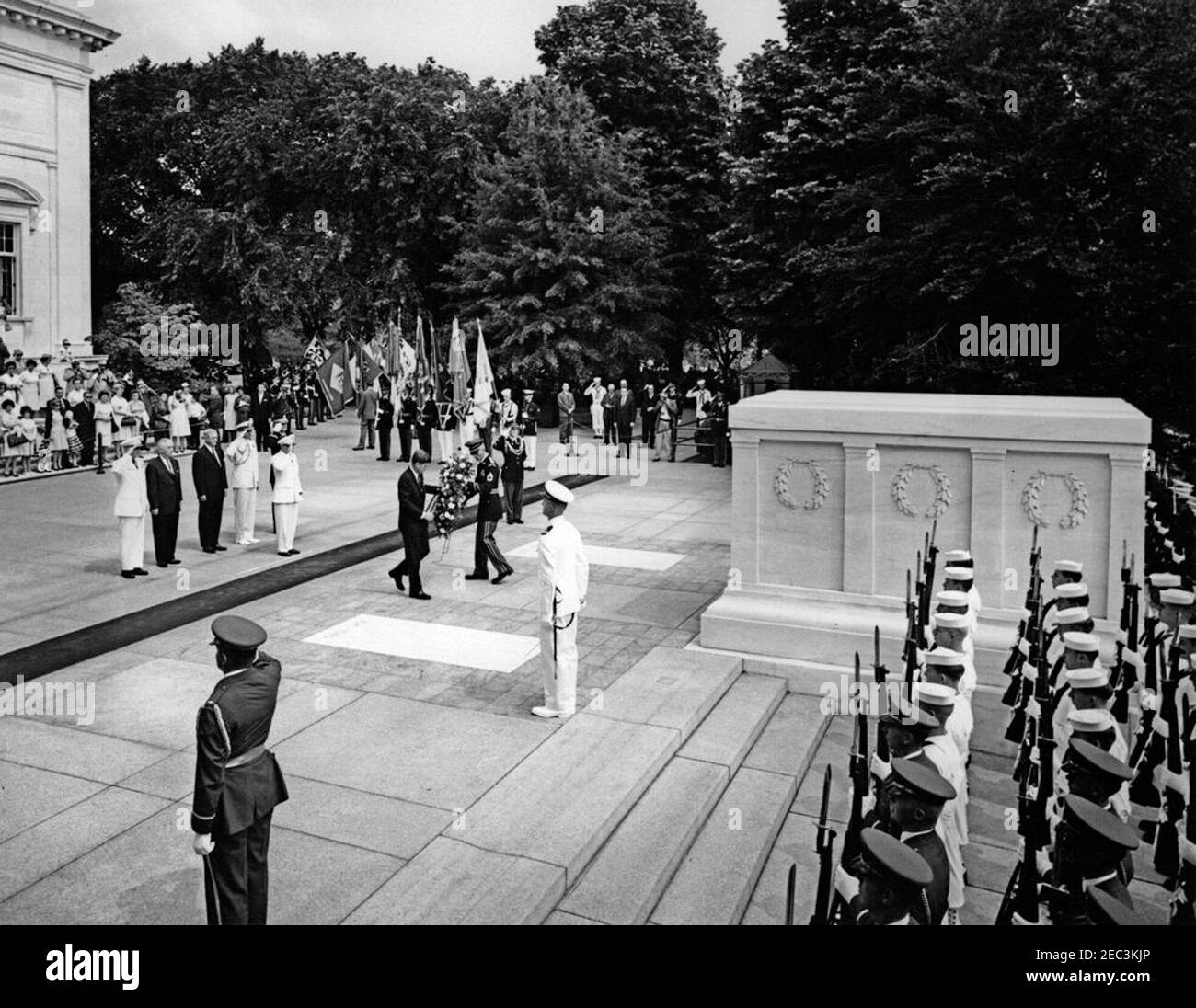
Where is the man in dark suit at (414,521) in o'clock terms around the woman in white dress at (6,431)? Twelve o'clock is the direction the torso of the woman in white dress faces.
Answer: The man in dark suit is roughly at 1 o'clock from the woman in white dress.

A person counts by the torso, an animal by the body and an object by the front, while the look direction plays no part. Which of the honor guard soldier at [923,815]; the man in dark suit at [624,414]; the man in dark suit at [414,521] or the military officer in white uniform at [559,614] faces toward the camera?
the man in dark suit at [624,414]

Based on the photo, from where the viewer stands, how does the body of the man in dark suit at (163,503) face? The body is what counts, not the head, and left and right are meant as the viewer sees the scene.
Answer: facing the viewer and to the right of the viewer

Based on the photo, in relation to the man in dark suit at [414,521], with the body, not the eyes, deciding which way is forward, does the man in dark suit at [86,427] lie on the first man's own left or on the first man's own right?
on the first man's own left

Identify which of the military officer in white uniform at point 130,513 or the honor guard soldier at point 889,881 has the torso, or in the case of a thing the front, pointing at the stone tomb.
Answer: the military officer in white uniform

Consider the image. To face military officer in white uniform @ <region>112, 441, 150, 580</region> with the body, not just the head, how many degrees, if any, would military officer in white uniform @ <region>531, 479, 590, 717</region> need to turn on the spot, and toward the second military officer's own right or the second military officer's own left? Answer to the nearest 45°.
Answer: approximately 45° to the second military officer's own right

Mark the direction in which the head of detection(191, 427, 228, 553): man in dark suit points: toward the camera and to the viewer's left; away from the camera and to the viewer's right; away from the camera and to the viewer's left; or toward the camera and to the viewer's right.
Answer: toward the camera and to the viewer's right

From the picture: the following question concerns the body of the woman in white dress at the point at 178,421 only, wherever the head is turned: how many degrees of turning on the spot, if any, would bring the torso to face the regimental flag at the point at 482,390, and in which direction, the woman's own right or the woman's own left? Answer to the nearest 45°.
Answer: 0° — they already face it

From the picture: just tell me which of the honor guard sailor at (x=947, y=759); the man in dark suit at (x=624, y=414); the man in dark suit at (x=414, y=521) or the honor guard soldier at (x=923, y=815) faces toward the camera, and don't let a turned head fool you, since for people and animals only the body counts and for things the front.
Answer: the man in dark suit at (x=624, y=414)

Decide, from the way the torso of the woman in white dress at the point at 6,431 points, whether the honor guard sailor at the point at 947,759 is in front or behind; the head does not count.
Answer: in front

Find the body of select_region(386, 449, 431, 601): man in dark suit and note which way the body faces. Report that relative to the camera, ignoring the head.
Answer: to the viewer's right

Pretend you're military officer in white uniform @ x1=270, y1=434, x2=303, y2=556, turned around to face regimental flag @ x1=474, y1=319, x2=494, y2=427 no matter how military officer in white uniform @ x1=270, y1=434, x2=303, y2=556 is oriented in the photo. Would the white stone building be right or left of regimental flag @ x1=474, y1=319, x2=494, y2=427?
left

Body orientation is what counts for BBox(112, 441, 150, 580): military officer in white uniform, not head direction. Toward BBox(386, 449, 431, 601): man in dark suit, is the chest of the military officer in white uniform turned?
yes
